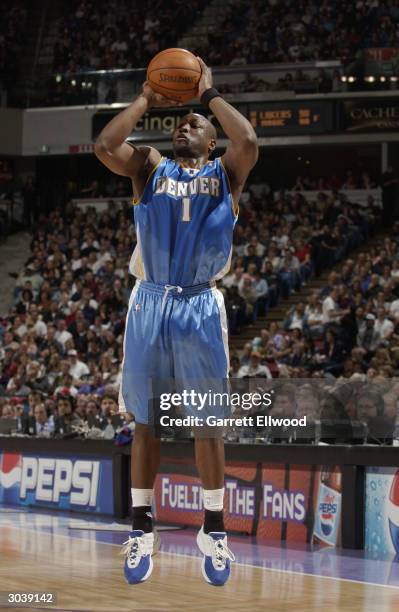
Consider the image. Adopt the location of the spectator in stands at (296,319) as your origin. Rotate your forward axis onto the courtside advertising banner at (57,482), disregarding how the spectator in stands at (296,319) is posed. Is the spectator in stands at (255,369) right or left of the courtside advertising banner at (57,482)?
left

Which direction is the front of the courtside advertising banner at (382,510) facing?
toward the camera

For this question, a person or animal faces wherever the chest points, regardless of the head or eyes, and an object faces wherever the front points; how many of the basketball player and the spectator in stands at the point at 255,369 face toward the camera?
2

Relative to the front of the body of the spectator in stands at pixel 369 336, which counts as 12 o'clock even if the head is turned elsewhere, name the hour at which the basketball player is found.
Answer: The basketball player is roughly at 12 o'clock from the spectator in stands.

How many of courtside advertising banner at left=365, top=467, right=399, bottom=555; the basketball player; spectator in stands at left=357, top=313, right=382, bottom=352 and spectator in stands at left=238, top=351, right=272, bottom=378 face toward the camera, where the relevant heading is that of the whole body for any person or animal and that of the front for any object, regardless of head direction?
4

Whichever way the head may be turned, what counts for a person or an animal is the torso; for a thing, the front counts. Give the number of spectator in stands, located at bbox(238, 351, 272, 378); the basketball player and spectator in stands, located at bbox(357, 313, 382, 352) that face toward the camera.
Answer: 3

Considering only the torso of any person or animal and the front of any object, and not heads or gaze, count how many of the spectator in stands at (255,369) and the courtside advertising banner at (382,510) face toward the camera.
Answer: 2

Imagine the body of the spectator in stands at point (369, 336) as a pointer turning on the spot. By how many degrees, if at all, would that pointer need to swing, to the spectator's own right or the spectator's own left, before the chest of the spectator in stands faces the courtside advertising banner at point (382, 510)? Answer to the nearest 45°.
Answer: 0° — they already face it

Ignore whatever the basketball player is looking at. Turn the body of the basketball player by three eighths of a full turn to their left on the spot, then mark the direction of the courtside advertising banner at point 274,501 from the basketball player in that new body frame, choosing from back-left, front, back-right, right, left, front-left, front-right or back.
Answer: front-left

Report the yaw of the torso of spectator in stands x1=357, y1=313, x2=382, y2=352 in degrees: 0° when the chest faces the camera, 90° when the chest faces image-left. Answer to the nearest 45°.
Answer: approximately 0°
